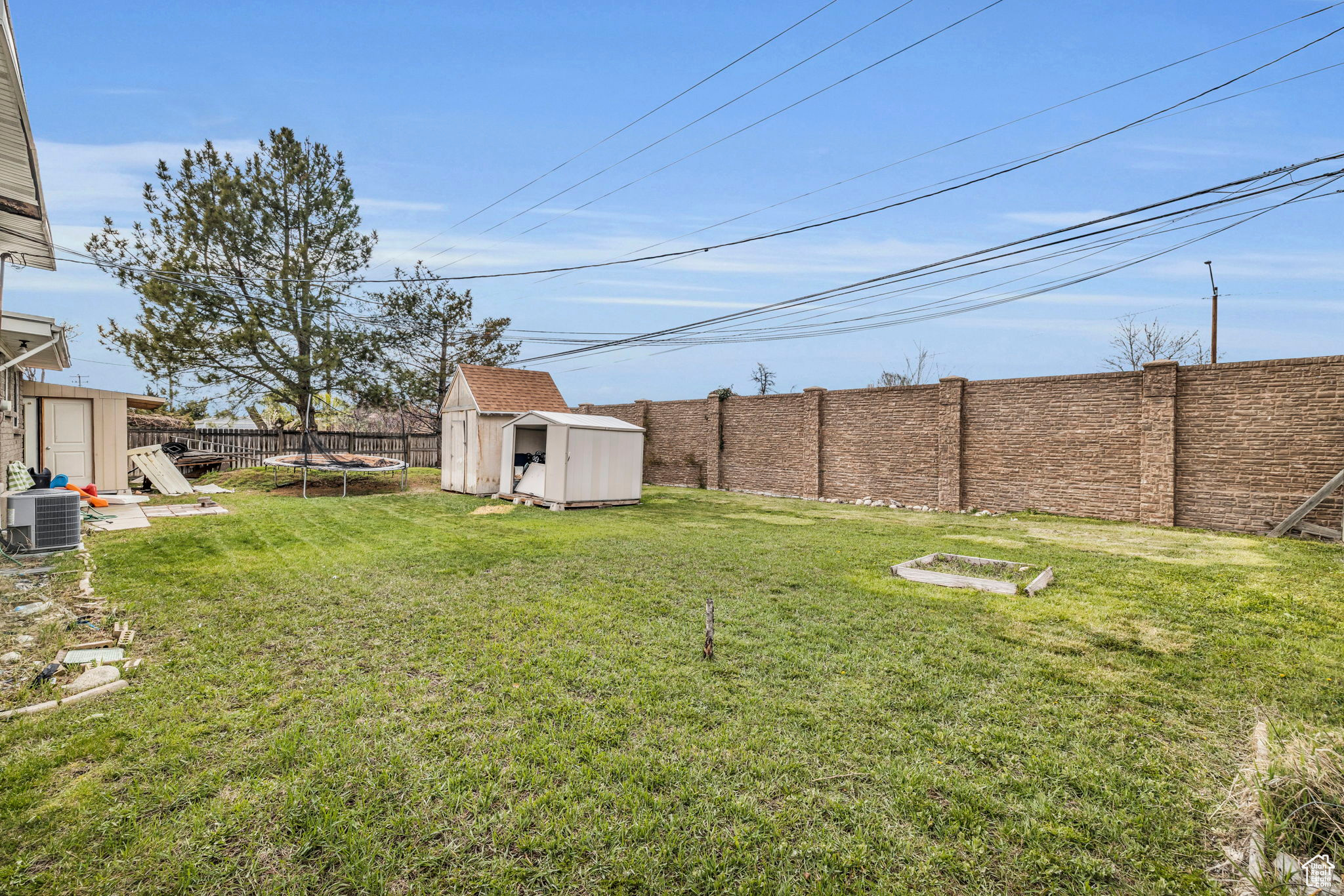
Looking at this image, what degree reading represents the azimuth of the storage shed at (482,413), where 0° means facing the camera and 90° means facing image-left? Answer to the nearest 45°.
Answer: approximately 45°

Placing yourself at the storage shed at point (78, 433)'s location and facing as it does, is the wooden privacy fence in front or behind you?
behind

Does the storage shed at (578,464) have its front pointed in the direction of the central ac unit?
yes

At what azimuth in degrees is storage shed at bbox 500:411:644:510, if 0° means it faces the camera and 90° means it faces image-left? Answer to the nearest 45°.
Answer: approximately 45°

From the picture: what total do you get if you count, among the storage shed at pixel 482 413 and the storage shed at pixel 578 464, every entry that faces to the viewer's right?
0

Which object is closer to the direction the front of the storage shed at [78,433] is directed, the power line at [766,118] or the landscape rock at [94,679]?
the landscape rock

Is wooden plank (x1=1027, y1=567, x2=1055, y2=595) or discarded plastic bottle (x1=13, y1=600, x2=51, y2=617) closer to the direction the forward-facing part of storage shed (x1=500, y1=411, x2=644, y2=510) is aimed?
the discarded plastic bottle

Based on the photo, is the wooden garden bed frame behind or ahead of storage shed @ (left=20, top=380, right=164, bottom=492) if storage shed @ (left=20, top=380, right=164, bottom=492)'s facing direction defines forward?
ahead

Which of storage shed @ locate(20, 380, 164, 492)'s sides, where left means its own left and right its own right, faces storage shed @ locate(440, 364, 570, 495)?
left
